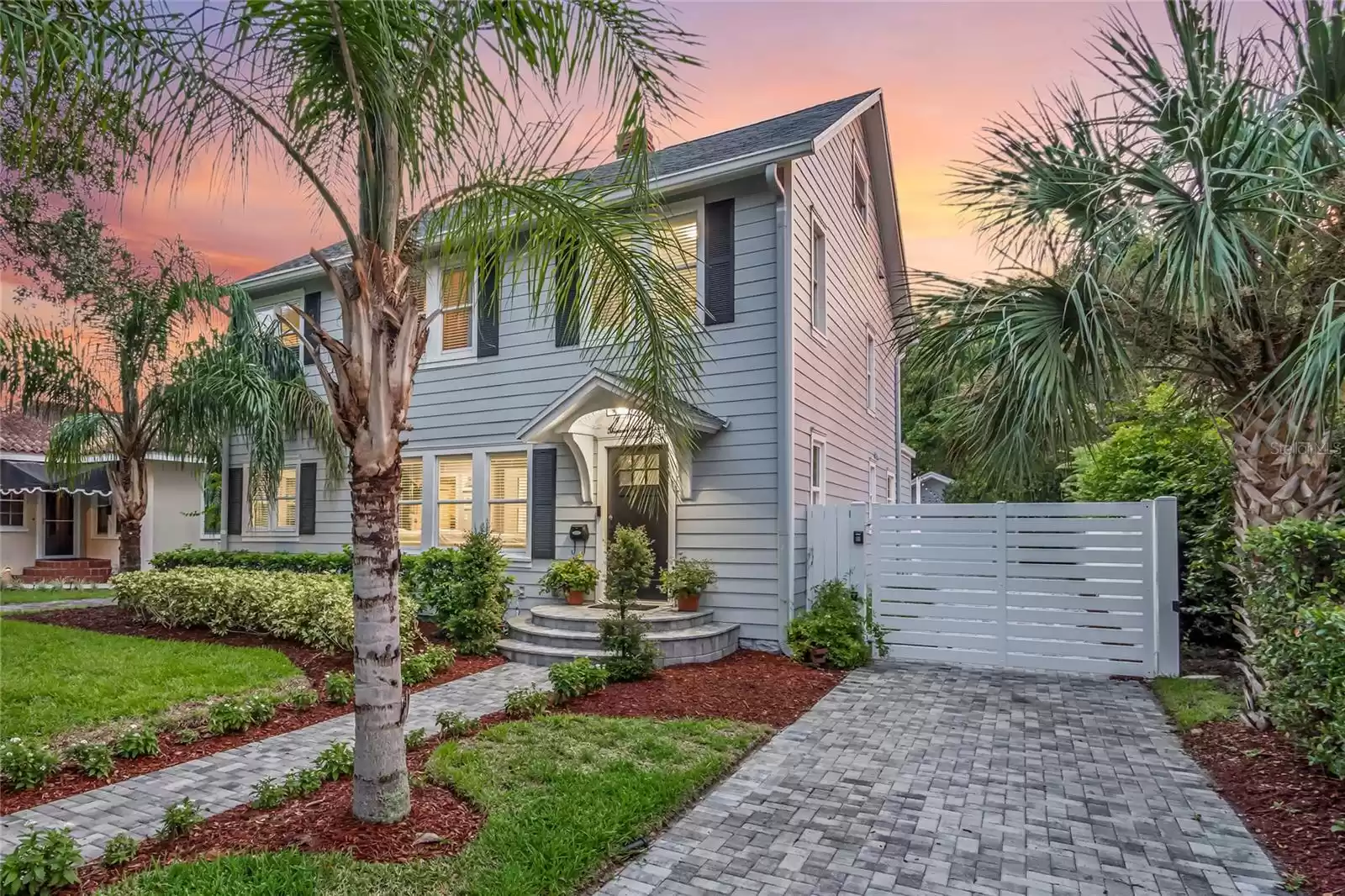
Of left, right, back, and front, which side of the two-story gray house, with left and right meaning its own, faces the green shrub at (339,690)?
front

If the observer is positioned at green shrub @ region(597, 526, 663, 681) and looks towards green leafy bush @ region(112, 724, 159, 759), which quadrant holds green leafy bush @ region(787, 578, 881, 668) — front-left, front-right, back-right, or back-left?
back-left

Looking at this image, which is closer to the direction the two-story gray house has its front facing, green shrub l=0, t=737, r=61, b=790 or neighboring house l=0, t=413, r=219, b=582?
the green shrub

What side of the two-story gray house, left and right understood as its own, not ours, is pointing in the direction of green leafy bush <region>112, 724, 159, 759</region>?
front

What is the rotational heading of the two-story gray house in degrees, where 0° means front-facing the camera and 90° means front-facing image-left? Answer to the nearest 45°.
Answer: approximately 45°

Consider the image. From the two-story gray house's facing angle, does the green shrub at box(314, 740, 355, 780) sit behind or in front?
in front

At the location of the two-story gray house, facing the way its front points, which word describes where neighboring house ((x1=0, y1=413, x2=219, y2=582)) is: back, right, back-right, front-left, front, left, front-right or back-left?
right

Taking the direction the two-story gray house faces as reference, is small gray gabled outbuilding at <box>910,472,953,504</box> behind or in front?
behind

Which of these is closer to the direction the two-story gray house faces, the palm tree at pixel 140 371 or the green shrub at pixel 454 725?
the green shrub

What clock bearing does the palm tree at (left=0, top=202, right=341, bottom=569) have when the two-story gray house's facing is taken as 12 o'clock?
The palm tree is roughly at 2 o'clock from the two-story gray house.

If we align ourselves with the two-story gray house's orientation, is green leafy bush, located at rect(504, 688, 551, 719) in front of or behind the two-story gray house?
in front

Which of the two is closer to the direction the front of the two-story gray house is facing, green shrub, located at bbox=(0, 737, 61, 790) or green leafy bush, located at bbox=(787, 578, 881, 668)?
the green shrub
